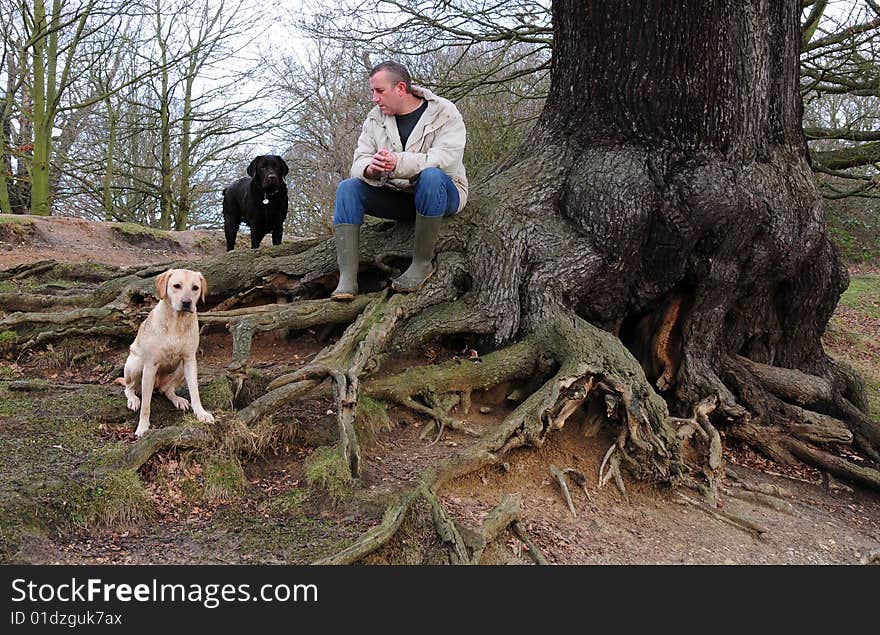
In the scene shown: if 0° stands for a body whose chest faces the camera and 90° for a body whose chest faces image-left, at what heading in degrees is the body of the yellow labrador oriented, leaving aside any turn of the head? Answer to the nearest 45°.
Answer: approximately 315°

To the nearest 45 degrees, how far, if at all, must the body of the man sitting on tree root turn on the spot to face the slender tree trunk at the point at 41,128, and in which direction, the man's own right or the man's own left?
approximately 90° to the man's own right

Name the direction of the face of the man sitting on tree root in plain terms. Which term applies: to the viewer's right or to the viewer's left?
to the viewer's left

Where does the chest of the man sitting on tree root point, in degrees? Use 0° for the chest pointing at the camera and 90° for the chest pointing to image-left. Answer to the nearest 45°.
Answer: approximately 45°

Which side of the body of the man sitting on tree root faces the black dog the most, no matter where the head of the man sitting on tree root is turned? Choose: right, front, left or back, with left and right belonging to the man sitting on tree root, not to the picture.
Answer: right

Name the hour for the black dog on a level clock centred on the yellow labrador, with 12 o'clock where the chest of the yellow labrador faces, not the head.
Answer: The black dog is roughly at 8 o'clock from the yellow labrador.
